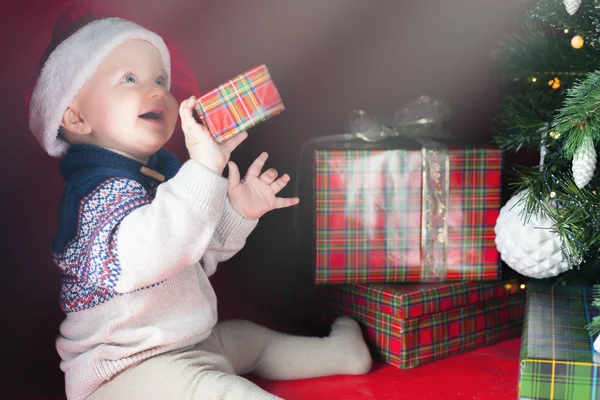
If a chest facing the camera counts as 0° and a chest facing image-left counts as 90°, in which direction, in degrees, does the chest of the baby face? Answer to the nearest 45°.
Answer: approximately 315°

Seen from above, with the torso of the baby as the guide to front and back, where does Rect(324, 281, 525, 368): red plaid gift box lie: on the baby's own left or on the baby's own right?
on the baby's own left

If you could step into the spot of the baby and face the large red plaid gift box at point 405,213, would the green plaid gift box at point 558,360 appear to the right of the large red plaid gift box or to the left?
right

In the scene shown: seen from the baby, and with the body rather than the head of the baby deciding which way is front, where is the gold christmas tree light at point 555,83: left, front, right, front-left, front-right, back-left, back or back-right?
front-left

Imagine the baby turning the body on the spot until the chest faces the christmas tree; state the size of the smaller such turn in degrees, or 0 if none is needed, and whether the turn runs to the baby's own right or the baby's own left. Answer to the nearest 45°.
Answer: approximately 45° to the baby's own left

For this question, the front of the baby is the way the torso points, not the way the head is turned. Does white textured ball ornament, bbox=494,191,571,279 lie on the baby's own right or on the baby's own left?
on the baby's own left

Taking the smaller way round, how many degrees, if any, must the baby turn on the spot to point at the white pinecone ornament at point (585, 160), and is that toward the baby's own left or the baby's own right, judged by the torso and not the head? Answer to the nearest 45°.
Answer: approximately 45° to the baby's own left
